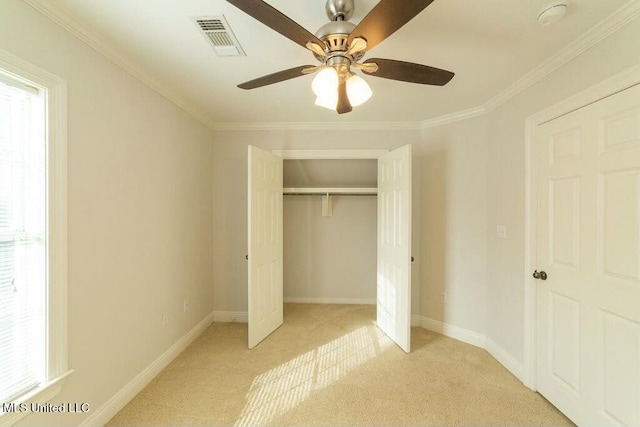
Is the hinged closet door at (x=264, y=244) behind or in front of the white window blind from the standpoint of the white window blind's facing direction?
in front

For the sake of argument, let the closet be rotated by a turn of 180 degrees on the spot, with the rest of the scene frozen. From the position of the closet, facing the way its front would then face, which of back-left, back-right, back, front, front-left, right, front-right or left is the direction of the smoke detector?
back-right

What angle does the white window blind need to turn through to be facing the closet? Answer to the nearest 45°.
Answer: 0° — it already faces it

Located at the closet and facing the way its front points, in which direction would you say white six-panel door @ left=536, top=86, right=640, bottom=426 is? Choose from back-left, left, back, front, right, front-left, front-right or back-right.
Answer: front-left

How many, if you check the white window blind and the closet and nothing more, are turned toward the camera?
1

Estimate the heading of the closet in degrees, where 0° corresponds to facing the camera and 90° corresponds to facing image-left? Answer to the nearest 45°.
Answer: approximately 0°

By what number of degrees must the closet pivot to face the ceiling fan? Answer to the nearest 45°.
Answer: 0° — it already faces it

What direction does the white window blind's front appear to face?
to the viewer's right
